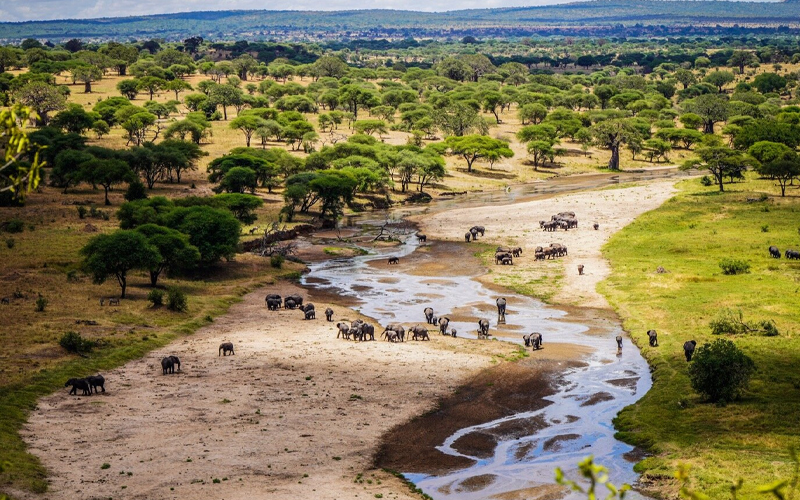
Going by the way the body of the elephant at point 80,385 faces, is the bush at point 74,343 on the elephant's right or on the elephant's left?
on the elephant's right

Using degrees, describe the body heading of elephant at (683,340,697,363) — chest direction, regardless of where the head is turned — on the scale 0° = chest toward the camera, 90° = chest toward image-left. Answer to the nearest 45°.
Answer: approximately 0°

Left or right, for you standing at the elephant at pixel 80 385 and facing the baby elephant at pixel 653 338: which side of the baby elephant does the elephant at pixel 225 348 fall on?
left

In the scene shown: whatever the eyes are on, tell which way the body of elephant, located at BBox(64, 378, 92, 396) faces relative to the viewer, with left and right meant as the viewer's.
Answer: facing to the left of the viewer
